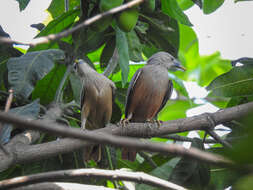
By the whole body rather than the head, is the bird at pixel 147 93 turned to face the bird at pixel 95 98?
no

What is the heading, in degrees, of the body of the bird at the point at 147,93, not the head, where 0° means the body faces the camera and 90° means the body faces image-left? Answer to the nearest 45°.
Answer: approximately 315°

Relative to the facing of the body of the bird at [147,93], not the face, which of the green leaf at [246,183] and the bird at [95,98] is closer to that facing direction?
the green leaf

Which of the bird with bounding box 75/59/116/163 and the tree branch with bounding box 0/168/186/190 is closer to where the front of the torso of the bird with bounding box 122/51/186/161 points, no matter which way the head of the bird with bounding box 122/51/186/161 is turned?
the tree branch
